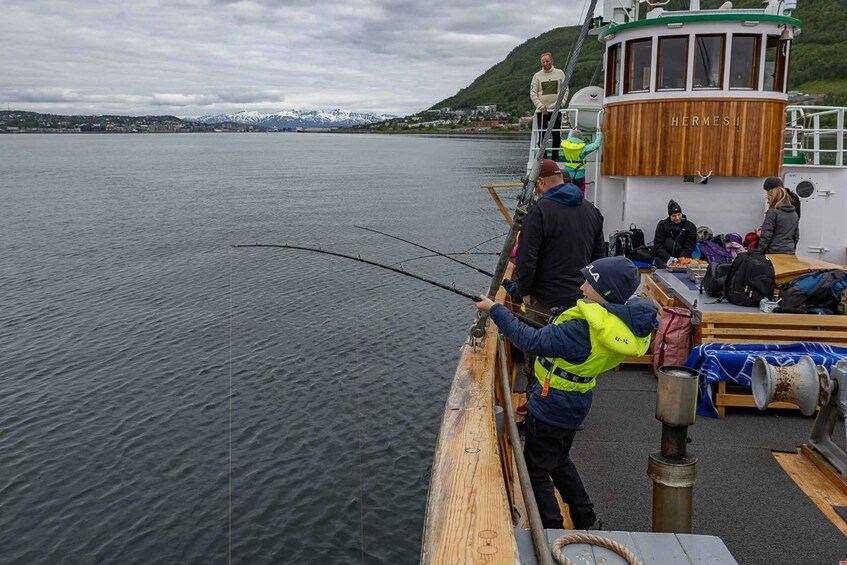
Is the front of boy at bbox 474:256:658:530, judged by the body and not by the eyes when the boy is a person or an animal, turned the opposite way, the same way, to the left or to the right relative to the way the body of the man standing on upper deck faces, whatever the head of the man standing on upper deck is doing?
to the right

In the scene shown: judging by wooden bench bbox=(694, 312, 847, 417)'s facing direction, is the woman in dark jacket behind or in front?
behind

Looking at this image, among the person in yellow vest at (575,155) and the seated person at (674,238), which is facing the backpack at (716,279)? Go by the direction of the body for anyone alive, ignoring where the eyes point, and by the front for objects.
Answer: the seated person

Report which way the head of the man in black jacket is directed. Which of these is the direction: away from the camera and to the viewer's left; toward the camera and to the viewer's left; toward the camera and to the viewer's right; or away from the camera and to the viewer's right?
away from the camera and to the viewer's left

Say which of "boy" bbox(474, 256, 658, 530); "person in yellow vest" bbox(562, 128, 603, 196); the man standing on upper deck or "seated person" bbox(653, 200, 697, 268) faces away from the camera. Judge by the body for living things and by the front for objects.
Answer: the person in yellow vest

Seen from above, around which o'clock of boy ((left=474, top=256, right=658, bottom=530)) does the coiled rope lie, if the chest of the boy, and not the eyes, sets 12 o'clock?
The coiled rope is roughly at 9 o'clock from the boy.

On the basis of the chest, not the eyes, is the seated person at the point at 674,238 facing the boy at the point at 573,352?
yes

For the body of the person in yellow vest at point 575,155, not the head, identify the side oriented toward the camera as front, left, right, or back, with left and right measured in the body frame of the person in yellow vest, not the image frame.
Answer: back

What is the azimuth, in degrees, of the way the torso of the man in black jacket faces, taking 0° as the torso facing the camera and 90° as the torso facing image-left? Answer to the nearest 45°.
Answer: approximately 135°

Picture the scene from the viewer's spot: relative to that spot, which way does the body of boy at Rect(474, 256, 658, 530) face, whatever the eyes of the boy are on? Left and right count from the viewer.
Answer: facing to the left of the viewer
